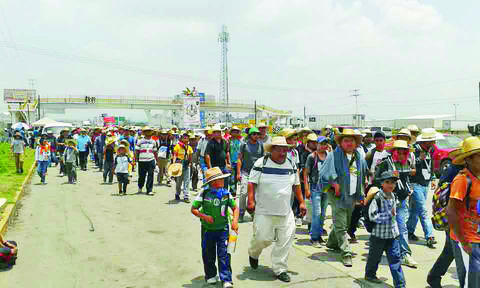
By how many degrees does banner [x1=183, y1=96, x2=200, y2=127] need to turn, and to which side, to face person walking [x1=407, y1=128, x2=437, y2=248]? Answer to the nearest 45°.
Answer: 0° — it already faces them

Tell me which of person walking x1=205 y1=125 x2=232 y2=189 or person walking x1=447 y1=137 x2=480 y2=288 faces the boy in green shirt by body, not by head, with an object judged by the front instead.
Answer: person walking x1=205 y1=125 x2=232 y2=189

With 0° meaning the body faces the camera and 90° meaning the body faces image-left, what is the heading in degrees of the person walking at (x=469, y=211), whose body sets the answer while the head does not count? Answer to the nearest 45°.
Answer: approximately 315°

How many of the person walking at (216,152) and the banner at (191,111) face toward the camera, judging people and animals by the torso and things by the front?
2

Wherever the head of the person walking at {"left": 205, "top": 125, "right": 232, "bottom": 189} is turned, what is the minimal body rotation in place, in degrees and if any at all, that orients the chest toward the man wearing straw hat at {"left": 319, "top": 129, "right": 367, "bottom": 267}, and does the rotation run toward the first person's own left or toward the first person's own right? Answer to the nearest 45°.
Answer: approximately 45° to the first person's own left

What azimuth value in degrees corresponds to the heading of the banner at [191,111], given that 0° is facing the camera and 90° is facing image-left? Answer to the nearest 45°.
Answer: approximately 0°

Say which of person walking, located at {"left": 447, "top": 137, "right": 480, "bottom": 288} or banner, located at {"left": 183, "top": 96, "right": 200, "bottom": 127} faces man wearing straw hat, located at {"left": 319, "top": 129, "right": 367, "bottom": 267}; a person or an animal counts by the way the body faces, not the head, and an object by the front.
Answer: the banner
